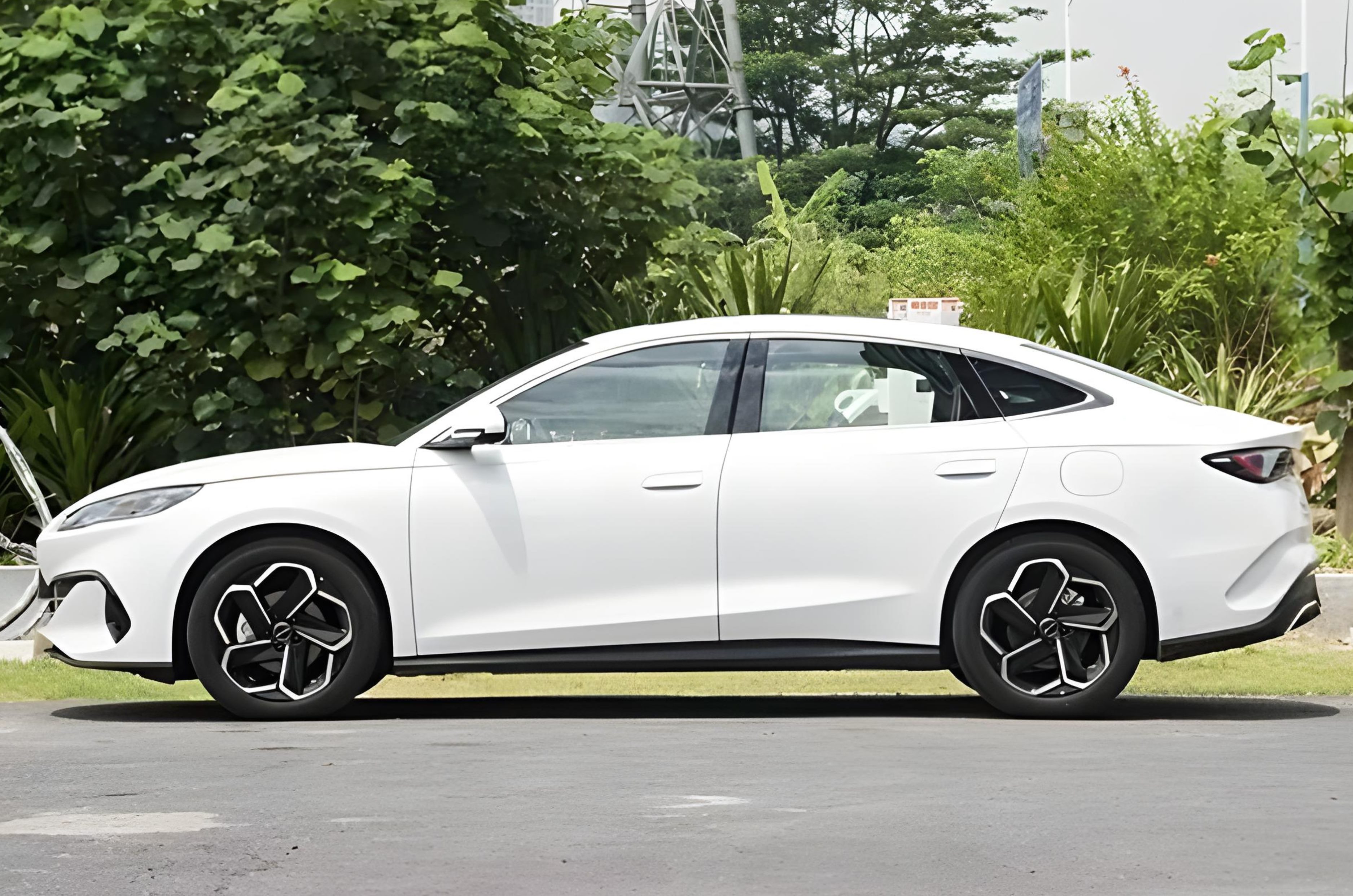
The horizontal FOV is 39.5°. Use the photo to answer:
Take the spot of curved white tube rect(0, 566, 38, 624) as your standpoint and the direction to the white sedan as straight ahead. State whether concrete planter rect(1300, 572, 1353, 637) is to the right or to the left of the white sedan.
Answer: left

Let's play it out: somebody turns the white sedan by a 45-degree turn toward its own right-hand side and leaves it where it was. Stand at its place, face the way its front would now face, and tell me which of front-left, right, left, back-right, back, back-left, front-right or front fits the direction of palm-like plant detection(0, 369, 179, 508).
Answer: front

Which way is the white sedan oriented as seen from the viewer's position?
to the viewer's left

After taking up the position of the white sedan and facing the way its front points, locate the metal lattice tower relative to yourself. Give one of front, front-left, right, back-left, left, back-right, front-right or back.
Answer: right

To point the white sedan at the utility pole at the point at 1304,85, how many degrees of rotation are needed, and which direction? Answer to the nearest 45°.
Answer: approximately 135° to its right

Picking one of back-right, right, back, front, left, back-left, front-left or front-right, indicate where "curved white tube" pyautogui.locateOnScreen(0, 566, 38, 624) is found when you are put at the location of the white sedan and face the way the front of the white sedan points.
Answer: front-right

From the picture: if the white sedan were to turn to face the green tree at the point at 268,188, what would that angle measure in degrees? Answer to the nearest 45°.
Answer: approximately 45° to its right

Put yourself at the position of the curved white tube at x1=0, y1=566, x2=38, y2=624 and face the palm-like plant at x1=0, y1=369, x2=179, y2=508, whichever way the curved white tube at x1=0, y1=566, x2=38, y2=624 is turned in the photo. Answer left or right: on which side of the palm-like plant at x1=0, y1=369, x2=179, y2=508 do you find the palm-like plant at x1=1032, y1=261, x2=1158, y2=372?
right

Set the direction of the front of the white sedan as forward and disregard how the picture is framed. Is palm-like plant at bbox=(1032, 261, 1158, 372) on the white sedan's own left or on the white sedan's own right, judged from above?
on the white sedan's own right

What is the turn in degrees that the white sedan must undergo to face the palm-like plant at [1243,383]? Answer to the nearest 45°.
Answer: approximately 135° to its right

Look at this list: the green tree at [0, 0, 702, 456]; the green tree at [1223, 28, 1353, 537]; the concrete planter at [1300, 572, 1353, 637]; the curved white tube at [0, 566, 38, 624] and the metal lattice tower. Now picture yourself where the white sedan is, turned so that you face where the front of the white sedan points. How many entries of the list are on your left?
0

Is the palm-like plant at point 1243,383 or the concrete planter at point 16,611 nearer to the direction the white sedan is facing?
the concrete planter

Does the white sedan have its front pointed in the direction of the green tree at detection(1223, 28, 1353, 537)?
no

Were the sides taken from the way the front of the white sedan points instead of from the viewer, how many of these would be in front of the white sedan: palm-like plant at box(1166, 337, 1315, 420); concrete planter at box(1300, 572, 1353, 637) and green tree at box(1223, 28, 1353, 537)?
0
